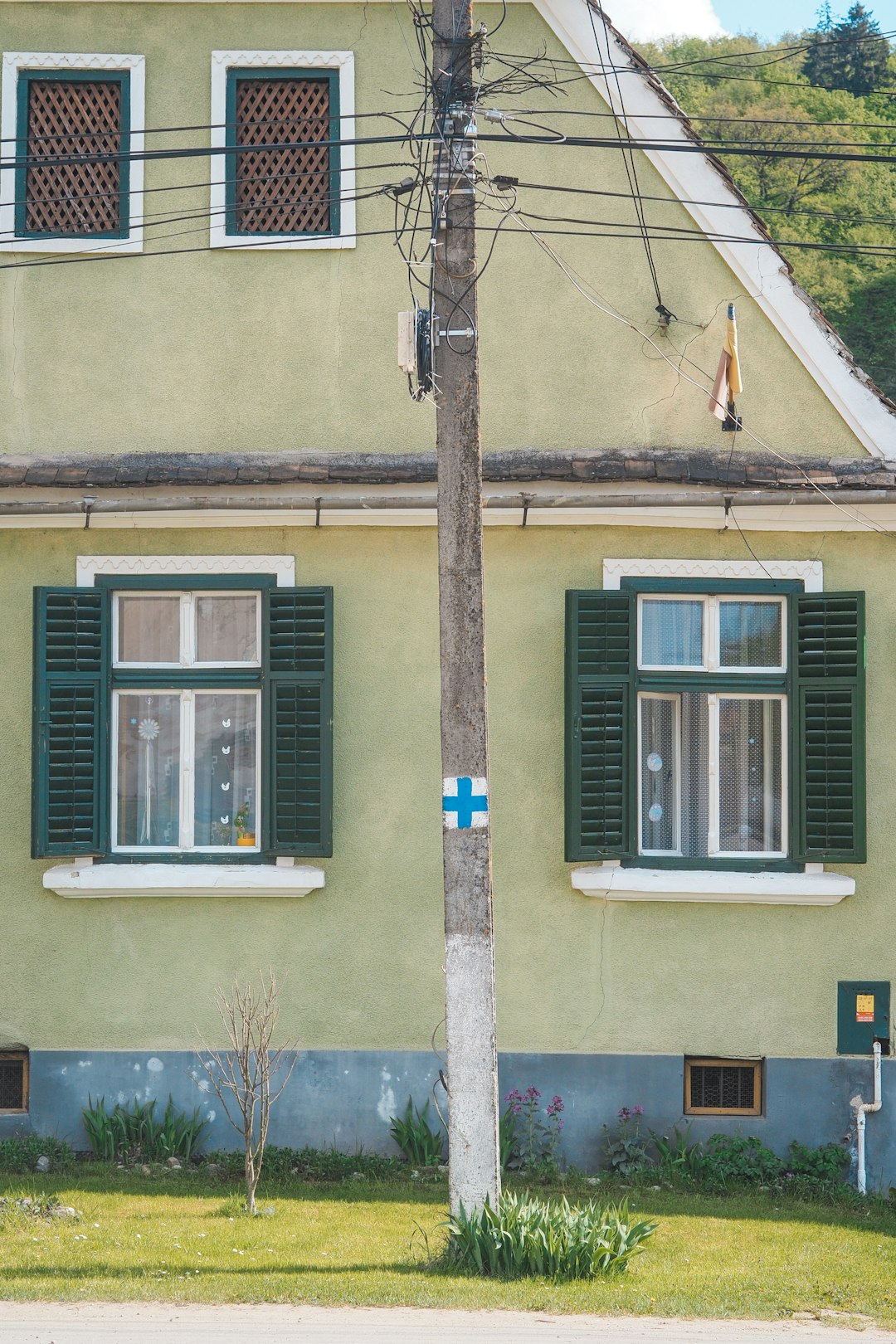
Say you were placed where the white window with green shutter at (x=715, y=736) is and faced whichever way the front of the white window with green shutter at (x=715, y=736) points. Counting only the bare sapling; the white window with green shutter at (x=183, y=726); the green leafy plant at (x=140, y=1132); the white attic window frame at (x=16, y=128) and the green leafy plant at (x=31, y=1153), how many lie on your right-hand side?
5

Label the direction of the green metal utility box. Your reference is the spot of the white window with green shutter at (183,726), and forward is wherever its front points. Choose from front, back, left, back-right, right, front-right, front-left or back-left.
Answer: left

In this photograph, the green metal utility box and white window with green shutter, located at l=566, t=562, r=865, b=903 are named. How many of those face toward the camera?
2

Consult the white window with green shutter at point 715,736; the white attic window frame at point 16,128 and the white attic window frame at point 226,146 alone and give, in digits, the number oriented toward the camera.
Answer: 3

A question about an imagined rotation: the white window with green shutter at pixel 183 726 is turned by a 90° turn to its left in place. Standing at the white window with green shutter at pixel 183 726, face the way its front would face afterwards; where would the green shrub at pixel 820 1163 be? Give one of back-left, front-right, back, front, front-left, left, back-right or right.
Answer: front

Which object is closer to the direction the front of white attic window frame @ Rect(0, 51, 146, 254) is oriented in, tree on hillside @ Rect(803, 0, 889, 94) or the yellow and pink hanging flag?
the yellow and pink hanging flag

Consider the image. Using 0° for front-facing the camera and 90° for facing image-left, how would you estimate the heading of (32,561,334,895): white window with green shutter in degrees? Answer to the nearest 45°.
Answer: approximately 0°
